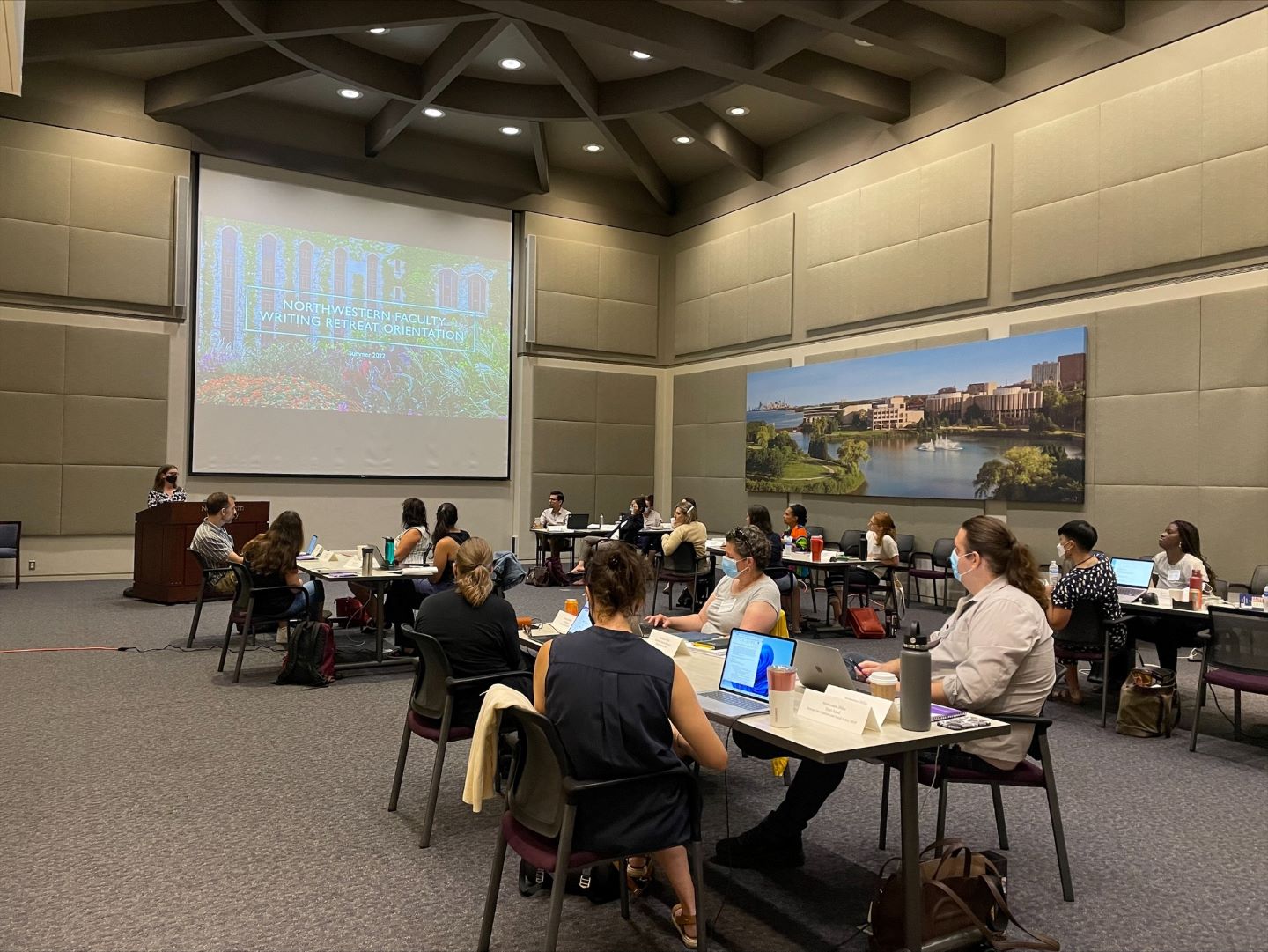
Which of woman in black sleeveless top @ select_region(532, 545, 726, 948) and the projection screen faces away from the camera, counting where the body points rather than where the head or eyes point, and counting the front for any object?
the woman in black sleeveless top

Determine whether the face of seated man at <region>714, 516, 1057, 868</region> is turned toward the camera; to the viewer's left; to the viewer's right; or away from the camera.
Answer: to the viewer's left

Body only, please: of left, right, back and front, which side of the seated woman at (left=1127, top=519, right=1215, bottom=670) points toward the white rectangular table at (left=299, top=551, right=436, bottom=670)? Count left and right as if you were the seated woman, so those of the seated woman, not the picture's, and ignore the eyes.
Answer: front

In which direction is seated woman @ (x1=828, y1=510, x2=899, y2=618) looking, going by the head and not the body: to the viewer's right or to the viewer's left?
to the viewer's left

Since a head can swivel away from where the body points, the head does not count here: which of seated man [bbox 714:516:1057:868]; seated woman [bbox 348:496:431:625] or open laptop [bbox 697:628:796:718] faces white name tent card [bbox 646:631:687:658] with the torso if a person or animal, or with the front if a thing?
seated man [bbox 714:516:1057:868]

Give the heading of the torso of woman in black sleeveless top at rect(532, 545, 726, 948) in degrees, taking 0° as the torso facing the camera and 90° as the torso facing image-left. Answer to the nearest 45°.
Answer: approximately 180°

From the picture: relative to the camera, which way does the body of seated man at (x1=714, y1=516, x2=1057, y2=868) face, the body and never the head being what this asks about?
to the viewer's left

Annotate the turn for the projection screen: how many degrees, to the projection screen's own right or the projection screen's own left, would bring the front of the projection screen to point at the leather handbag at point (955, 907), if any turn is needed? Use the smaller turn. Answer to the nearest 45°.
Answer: approximately 45° to the projection screen's own right

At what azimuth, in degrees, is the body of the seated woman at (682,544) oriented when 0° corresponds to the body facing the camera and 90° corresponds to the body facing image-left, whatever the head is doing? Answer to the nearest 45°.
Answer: approximately 135°

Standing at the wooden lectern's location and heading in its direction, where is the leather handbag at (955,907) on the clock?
The leather handbag is roughly at 1 o'clock from the wooden lectern.

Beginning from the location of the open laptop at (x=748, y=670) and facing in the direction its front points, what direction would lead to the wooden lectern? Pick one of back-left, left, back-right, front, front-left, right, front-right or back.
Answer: right

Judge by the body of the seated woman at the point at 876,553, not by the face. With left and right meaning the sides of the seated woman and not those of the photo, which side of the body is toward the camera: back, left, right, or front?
left

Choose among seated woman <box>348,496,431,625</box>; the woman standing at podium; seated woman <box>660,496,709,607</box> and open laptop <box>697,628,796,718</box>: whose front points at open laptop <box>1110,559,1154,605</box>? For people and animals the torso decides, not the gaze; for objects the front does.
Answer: the woman standing at podium

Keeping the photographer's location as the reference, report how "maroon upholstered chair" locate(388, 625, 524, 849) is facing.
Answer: facing away from the viewer and to the right of the viewer

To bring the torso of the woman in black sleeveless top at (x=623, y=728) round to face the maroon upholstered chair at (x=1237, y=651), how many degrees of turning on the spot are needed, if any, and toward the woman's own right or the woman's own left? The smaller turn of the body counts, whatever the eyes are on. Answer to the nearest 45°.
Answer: approximately 45° to the woman's own right
